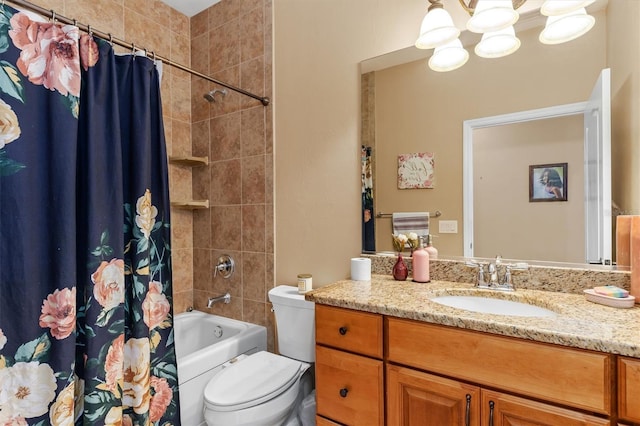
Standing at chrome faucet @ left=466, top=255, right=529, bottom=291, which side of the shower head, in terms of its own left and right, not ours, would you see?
left

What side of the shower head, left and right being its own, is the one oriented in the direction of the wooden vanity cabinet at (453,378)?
left

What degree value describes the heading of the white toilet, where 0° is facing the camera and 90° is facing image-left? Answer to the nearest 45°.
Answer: approximately 45°

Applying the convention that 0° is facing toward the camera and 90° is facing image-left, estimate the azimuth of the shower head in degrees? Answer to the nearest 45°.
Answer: approximately 45°
